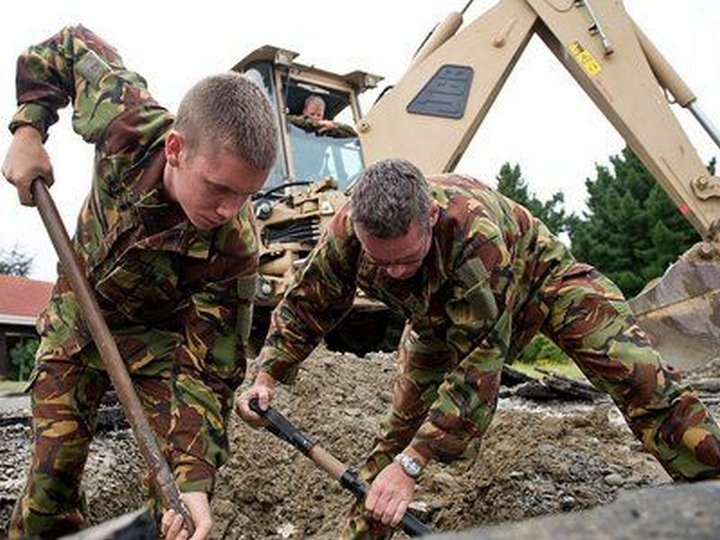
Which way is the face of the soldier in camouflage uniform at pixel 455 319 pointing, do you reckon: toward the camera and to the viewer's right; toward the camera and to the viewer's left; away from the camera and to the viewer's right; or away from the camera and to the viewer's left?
toward the camera and to the viewer's left

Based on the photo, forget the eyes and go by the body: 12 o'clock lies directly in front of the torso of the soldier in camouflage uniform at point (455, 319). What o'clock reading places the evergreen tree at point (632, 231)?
The evergreen tree is roughly at 5 o'clock from the soldier in camouflage uniform.

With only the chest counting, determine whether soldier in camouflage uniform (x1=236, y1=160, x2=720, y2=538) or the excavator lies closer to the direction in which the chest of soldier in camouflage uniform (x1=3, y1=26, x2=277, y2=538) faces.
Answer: the soldier in camouflage uniform

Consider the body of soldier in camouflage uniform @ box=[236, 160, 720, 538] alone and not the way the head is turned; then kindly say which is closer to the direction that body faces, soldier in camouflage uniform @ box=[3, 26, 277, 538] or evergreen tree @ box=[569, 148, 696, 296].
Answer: the soldier in camouflage uniform

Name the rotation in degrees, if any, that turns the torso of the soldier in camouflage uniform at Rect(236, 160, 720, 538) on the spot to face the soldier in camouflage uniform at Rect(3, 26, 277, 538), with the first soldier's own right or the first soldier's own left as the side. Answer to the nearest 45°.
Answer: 0° — they already face them

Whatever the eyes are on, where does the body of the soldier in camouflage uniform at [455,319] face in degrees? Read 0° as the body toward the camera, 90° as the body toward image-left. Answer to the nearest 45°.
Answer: approximately 45°

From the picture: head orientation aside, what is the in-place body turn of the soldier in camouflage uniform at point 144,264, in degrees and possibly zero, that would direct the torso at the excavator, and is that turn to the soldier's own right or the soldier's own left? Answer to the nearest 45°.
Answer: approximately 90° to the soldier's own left

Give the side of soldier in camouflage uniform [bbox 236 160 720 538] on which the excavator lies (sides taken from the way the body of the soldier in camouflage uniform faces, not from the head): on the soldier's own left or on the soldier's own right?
on the soldier's own right

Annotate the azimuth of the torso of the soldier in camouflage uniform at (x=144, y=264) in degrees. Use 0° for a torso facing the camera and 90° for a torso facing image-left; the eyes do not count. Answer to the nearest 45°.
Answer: approximately 315°

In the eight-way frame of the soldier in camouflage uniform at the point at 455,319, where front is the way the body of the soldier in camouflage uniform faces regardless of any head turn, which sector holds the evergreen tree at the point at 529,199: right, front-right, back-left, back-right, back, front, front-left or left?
back-right

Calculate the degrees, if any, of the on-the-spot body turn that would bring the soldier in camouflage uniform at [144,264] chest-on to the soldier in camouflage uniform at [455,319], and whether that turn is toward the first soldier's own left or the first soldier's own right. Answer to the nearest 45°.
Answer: approximately 45° to the first soldier's own left

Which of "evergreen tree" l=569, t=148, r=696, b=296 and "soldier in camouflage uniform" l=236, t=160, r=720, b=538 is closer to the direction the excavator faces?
the soldier in camouflage uniform

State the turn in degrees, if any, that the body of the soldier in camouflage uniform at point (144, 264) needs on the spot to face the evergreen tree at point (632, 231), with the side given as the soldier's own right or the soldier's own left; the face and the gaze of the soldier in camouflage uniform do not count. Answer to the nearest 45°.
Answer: approximately 90° to the soldier's own left

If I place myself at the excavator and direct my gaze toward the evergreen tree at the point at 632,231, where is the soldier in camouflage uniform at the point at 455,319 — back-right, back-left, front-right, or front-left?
back-right
